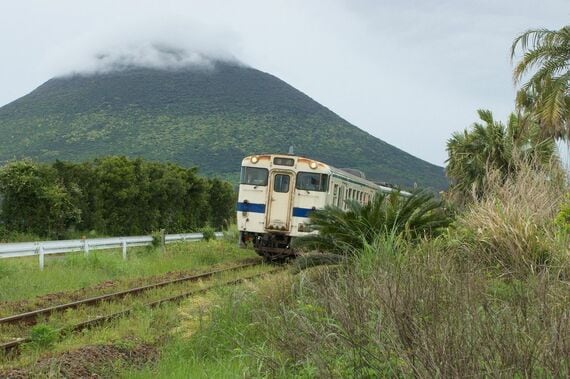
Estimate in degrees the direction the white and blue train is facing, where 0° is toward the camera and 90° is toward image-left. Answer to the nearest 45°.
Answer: approximately 45°

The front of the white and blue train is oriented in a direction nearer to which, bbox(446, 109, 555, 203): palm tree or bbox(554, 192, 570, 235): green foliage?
the green foliage

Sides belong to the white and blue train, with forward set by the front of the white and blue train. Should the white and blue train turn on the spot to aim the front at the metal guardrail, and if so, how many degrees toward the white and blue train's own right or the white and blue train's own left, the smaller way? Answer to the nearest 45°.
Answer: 0° — it already faces it

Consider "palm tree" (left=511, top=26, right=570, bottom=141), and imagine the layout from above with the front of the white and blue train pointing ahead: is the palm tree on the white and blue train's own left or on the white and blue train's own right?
on the white and blue train's own left

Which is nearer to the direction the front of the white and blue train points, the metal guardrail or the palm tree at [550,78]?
the metal guardrail

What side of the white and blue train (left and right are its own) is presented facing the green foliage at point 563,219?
left

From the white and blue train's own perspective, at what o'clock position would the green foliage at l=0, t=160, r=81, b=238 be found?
The green foliage is roughly at 2 o'clock from the white and blue train.

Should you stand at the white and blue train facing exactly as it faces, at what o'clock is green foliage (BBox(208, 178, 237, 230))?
The green foliage is roughly at 4 o'clock from the white and blue train.
